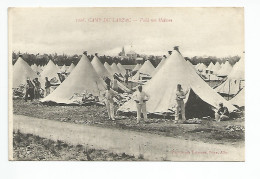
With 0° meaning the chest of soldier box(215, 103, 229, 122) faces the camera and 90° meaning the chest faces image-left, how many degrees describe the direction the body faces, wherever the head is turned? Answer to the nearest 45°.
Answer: approximately 45°

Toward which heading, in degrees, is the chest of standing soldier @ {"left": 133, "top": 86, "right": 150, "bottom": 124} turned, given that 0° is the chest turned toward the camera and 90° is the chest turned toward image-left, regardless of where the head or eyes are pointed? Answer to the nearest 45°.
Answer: approximately 0°
